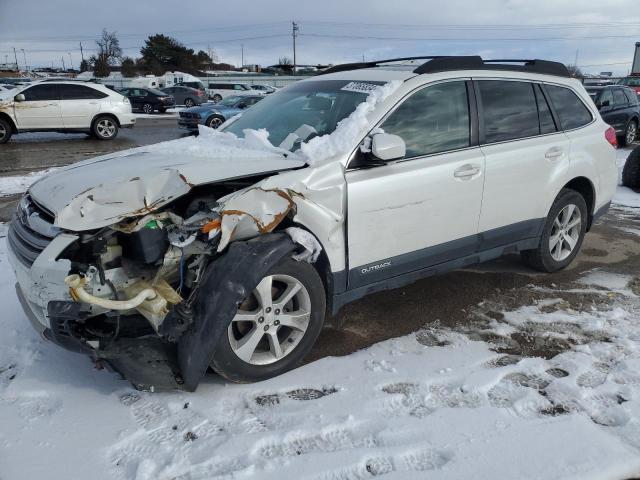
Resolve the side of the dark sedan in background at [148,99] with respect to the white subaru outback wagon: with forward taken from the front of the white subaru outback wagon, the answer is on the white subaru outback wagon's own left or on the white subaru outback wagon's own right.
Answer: on the white subaru outback wagon's own right

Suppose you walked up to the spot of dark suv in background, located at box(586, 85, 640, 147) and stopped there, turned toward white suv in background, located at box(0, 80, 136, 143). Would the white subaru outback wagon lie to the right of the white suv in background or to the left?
left

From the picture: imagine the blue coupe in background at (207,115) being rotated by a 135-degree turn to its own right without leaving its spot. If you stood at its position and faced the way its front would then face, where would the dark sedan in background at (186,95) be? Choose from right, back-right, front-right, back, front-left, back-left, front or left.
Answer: front

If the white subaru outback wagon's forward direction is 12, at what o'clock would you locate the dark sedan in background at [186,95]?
The dark sedan in background is roughly at 4 o'clock from the white subaru outback wagon.

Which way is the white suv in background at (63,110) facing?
to the viewer's left

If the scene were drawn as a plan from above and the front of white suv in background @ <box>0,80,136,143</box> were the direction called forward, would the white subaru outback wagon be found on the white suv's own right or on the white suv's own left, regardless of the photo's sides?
on the white suv's own left

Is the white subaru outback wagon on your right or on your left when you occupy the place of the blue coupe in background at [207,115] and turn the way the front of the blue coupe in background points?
on your left

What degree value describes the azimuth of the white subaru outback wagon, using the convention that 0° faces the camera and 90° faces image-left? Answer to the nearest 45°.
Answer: approximately 45°

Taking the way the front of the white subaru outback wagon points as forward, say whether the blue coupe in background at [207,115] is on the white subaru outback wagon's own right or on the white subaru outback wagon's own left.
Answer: on the white subaru outback wagon's own right

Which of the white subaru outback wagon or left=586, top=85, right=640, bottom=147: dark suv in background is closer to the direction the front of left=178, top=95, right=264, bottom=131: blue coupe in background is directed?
the white subaru outback wagon
